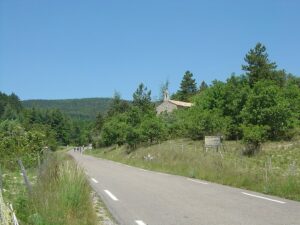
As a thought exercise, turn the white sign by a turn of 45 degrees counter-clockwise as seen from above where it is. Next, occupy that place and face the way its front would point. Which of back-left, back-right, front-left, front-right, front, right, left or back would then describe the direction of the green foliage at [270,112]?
left

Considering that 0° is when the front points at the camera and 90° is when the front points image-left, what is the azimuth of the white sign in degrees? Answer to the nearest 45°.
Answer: approximately 0°

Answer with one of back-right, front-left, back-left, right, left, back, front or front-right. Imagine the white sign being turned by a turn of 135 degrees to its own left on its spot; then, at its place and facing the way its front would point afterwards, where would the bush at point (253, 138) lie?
front
